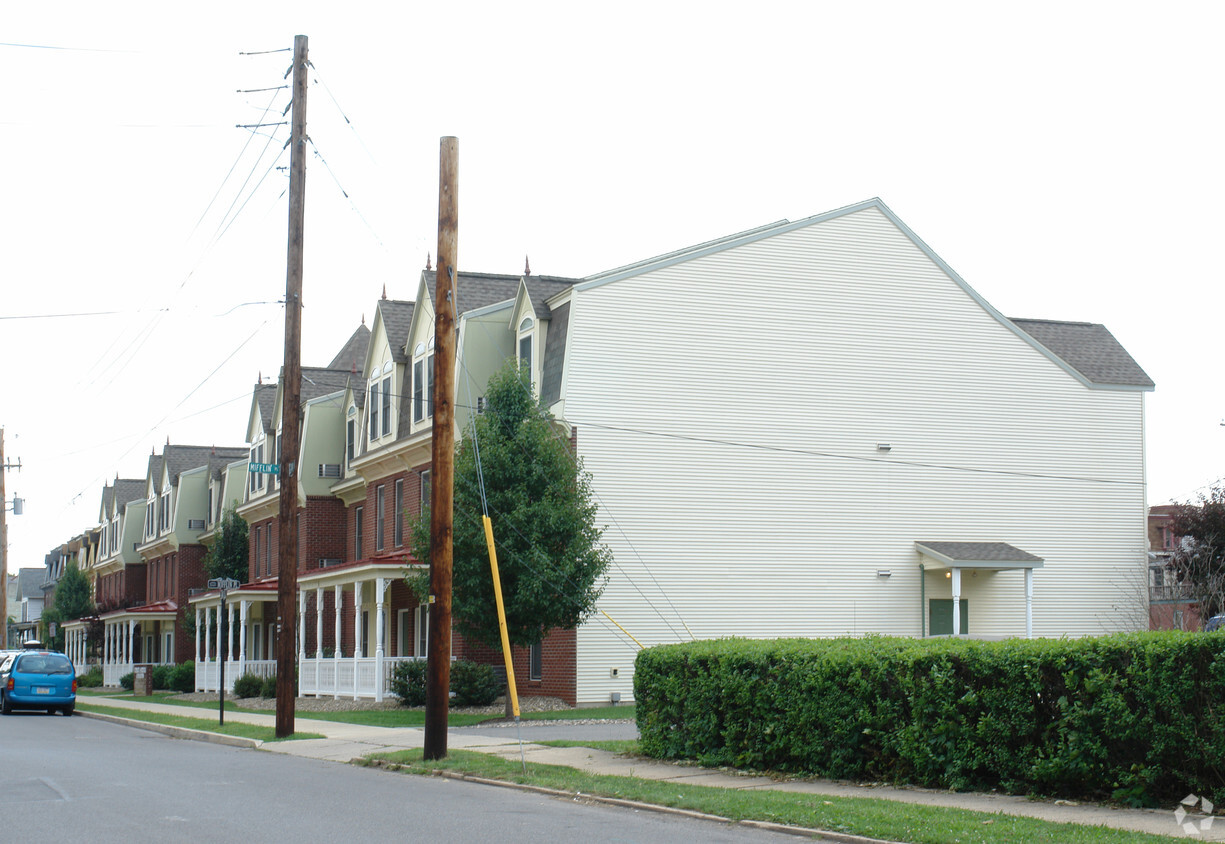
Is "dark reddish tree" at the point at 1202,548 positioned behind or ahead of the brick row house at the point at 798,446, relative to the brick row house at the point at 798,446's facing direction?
behind

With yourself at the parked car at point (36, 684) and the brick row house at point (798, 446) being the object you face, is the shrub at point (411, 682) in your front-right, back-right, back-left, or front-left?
front-right

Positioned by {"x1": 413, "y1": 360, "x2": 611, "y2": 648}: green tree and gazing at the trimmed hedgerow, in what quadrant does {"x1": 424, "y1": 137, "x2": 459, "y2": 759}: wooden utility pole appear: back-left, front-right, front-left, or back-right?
front-right

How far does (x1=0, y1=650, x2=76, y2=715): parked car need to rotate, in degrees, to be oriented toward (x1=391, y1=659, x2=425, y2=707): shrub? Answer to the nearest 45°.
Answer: approximately 135° to its right

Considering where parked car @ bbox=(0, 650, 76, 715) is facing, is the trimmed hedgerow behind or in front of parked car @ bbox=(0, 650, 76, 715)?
behind

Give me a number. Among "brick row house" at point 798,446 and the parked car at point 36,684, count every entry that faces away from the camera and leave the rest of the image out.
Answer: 1

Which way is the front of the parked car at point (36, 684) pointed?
away from the camera

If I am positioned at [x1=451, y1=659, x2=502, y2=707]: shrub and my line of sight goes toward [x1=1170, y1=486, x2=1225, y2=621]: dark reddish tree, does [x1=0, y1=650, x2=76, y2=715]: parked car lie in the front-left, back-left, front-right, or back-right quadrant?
back-left

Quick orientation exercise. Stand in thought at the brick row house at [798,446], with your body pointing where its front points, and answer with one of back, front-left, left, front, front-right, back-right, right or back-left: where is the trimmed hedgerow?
front-left

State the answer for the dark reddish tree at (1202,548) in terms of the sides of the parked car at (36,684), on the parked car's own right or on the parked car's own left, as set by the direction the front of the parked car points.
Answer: on the parked car's own right

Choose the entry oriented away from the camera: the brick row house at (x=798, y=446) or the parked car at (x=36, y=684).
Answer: the parked car

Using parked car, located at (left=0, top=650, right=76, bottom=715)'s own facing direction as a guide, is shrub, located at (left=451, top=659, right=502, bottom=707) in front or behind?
behind

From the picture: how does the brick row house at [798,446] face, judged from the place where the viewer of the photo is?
facing the viewer and to the left of the viewer
